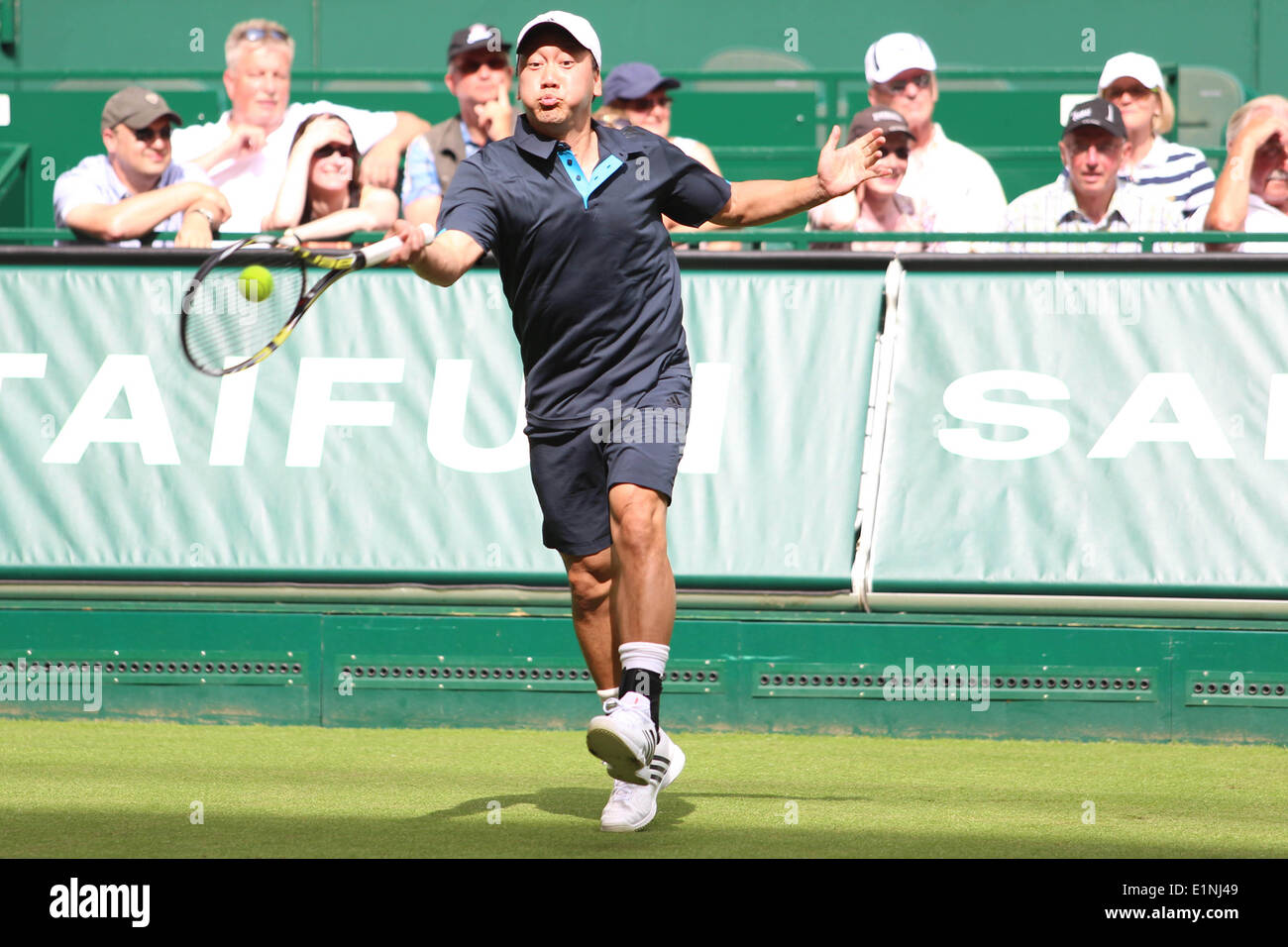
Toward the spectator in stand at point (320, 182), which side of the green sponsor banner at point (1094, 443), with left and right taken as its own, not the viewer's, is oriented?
right

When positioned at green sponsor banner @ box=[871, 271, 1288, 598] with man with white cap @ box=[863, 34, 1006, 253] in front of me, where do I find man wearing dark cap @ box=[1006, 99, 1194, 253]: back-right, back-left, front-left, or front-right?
front-right

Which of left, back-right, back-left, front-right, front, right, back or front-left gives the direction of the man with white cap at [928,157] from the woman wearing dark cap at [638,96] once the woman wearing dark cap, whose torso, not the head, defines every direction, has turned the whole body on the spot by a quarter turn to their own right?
back-left

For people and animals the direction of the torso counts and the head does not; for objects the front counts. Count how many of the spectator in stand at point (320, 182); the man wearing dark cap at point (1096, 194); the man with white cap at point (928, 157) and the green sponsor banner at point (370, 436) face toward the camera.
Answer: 4

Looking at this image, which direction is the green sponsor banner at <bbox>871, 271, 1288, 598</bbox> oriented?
toward the camera

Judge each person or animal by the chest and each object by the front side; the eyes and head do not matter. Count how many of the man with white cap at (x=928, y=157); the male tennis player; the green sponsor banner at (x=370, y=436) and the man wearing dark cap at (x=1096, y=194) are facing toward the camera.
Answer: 4

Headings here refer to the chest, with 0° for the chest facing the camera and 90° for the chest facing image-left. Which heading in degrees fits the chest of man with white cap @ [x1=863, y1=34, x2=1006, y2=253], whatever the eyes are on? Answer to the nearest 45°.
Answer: approximately 0°

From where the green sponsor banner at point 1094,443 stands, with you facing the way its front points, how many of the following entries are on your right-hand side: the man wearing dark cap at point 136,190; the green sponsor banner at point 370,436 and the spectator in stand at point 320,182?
3

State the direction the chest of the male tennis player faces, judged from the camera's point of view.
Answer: toward the camera

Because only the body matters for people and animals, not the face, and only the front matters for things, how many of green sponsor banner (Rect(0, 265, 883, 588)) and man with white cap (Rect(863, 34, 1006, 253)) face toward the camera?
2

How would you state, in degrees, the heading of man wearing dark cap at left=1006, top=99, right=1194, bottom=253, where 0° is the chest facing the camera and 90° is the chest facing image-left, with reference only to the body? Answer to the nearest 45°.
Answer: approximately 0°

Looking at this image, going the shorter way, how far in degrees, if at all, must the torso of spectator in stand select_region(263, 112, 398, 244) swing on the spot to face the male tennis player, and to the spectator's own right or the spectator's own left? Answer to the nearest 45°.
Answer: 0° — they already face them

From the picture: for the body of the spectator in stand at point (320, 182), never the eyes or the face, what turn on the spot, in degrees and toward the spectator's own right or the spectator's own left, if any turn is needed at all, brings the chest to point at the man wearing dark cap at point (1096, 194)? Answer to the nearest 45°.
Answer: approximately 90° to the spectator's own left
